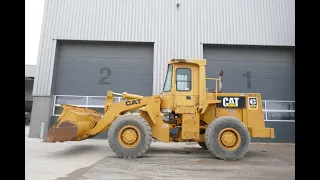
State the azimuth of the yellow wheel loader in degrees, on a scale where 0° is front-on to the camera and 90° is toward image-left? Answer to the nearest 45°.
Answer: approximately 90°
